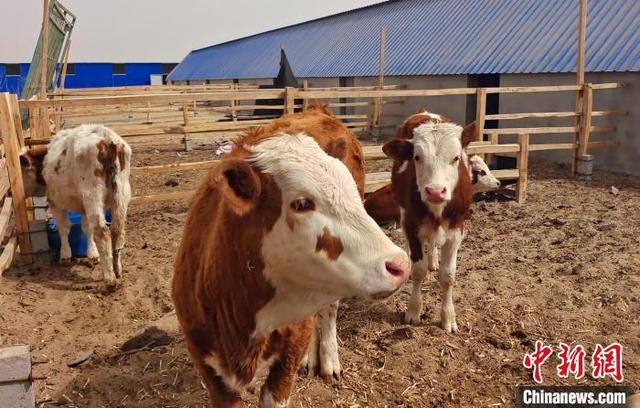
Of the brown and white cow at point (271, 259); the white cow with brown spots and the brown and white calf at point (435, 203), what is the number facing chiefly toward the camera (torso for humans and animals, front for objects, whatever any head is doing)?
2

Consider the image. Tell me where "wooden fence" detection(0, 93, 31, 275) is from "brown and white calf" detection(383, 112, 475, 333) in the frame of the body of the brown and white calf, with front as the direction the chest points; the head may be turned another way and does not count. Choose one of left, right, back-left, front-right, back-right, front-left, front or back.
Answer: right

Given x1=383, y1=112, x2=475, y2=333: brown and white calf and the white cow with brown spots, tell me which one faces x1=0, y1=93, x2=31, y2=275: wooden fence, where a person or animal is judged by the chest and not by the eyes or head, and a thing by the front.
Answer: the white cow with brown spots

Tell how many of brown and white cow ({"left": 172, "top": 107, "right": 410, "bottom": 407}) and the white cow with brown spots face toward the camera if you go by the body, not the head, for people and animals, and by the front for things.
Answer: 1

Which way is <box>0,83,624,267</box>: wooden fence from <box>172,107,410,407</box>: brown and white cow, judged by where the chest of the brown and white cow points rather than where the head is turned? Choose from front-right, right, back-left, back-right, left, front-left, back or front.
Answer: back

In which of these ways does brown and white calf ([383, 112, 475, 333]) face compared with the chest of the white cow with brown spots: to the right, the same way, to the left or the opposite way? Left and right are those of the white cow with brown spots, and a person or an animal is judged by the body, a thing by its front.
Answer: to the left

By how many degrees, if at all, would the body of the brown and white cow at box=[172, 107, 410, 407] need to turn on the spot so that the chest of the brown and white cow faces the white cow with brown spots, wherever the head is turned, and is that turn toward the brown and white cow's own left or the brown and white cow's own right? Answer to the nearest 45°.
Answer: approximately 135° to the brown and white cow's own right

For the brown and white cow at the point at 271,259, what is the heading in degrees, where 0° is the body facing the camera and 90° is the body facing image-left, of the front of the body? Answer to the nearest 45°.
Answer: approximately 0°

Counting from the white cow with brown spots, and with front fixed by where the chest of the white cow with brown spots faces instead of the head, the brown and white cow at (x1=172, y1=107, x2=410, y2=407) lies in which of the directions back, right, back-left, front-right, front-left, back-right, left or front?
back-left

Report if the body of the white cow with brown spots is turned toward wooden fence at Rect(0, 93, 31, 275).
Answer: yes

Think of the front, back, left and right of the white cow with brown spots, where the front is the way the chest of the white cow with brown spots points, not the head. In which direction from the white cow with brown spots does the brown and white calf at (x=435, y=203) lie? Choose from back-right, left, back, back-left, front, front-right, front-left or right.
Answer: back

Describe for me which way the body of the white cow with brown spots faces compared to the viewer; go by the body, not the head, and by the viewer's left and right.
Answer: facing away from the viewer and to the left of the viewer
